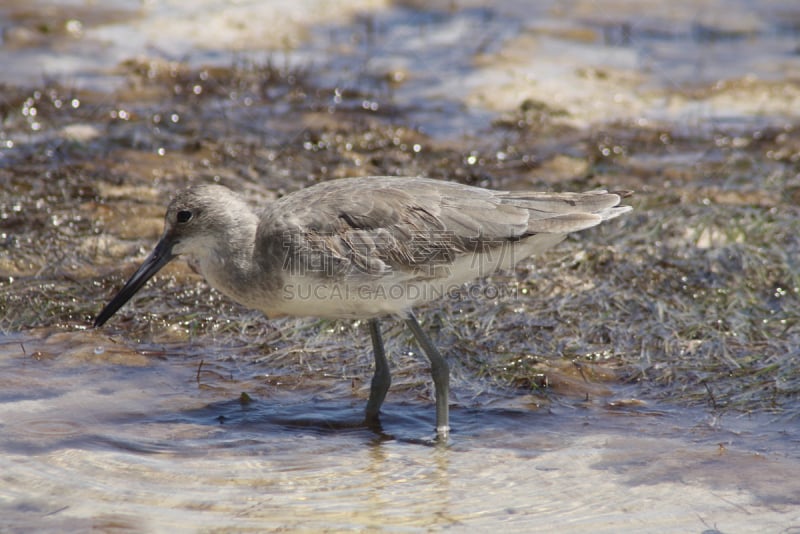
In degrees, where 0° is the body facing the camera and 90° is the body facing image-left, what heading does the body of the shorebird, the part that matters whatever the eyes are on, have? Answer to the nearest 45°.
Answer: approximately 90°
